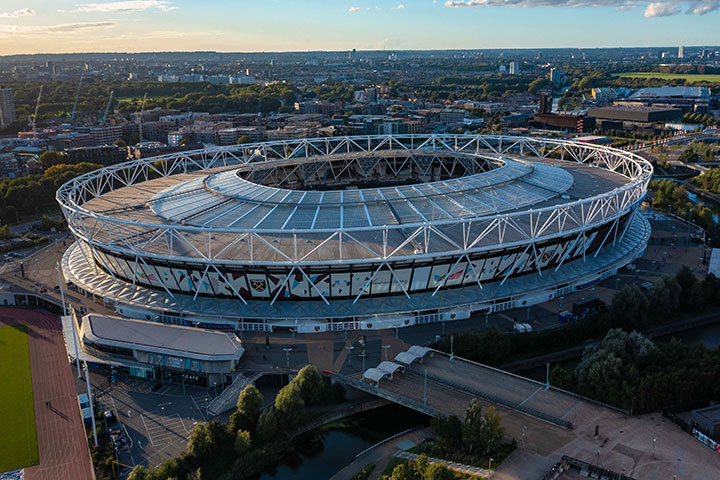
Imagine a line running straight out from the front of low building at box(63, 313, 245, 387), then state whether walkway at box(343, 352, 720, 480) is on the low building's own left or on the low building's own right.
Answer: on the low building's own left

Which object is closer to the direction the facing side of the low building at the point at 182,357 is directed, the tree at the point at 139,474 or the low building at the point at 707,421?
the tree

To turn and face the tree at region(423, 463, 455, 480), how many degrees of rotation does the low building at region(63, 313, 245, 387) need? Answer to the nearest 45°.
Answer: approximately 45° to its left

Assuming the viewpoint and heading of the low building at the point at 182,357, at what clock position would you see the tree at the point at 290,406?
The tree is roughly at 11 o'clock from the low building.

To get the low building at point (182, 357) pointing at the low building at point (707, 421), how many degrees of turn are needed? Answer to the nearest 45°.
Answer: approximately 45° to its left

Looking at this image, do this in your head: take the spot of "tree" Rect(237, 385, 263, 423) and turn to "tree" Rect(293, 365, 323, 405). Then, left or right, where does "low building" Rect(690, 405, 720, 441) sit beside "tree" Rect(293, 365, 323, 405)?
right

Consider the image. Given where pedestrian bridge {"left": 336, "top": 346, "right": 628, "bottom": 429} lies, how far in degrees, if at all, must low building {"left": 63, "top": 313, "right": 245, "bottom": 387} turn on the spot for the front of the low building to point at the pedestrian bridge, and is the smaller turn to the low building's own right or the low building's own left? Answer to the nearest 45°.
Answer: approximately 45° to the low building's own left

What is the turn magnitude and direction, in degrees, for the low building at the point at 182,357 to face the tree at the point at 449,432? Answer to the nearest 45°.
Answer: approximately 45° to its left

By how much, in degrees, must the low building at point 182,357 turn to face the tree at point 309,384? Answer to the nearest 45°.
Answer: approximately 45° to its left

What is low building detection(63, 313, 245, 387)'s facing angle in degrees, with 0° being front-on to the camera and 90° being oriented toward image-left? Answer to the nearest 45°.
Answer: approximately 0°
